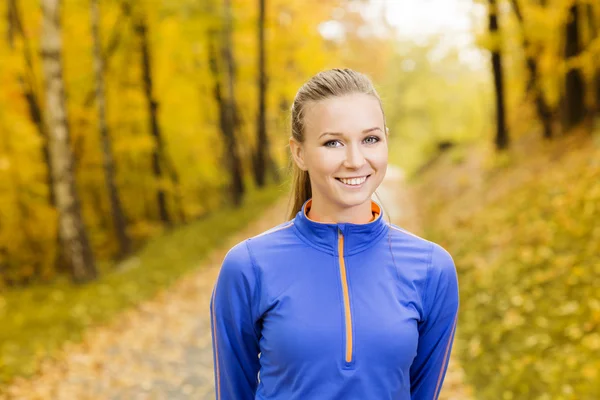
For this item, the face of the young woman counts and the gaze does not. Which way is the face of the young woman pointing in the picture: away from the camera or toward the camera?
toward the camera

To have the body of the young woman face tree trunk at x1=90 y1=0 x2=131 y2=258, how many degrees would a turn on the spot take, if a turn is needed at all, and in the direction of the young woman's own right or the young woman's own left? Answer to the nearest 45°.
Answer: approximately 135° to the young woman's own right

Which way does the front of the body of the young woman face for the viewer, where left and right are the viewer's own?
facing the viewer

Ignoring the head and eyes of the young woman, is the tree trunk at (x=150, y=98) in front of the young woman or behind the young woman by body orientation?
behind

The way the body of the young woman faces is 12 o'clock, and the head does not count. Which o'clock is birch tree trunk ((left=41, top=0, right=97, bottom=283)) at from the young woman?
The birch tree trunk is roughly at 5 o'clock from the young woman.

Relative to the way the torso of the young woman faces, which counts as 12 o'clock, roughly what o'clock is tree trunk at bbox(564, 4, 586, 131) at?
The tree trunk is roughly at 7 o'clock from the young woman.

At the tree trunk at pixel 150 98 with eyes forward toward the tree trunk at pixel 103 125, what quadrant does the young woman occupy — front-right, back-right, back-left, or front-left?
front-left

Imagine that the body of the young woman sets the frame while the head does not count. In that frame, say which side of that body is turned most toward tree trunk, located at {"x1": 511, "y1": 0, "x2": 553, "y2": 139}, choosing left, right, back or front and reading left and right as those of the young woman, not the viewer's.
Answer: back
